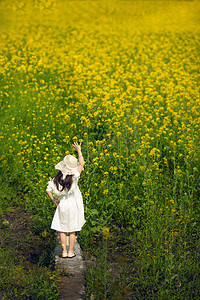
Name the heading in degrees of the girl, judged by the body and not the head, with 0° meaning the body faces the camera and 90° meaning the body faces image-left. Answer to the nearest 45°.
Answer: approximately 180°
